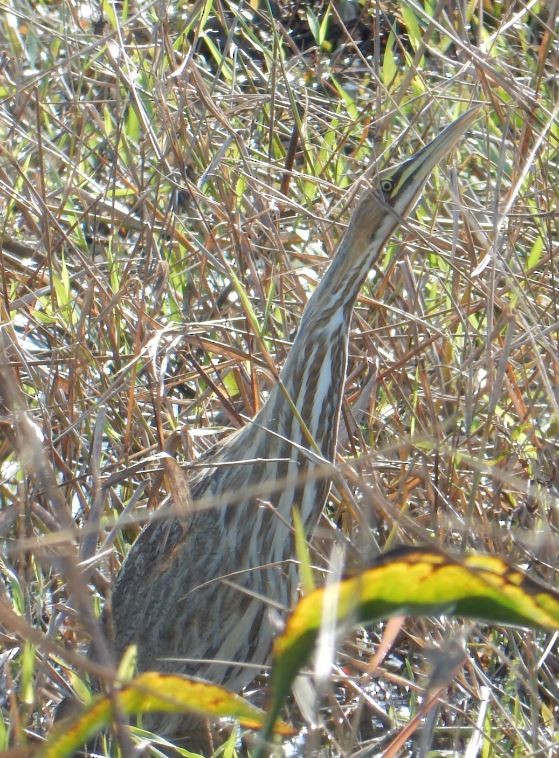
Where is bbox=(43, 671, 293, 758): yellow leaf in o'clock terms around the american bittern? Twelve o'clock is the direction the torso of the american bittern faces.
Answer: The yellow leaf is roughly at 3 o'clock from the american bittern.

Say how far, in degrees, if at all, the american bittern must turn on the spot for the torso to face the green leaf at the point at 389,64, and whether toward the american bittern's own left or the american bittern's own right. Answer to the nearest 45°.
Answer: approximately 90° to the american bittern's own left

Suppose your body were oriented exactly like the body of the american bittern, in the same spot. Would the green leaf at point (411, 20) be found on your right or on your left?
on your left

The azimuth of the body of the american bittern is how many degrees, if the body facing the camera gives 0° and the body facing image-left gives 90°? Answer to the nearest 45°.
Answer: approximately 270°
